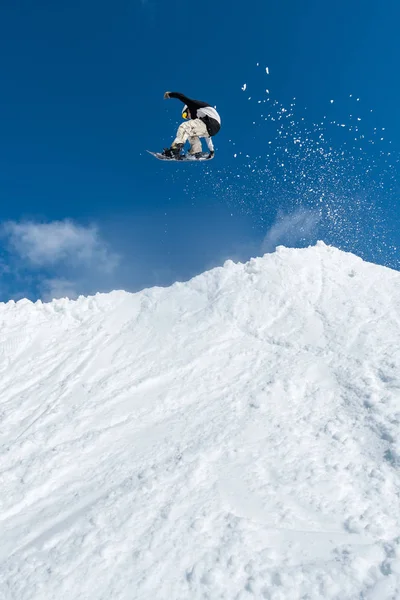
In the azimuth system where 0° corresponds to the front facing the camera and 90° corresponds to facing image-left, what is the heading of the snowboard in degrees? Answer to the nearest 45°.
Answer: approximately 90°
